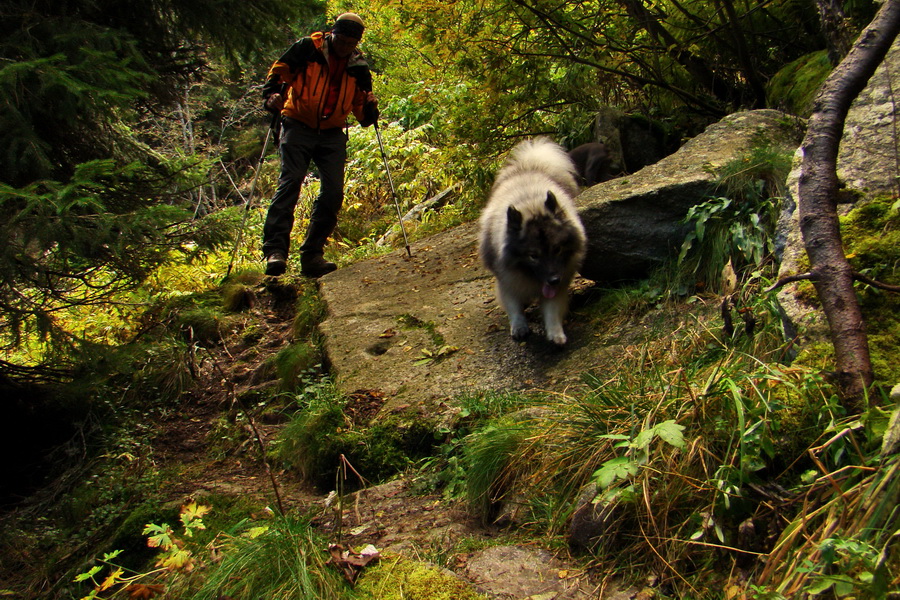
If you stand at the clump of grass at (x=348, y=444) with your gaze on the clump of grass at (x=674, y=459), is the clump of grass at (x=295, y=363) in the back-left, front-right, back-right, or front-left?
back-left

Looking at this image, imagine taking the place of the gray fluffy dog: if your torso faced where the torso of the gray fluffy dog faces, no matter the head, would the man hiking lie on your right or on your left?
on your right

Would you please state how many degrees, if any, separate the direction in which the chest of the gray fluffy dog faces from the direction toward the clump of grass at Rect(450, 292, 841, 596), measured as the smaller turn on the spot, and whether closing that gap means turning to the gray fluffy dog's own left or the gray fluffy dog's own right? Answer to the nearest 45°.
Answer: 0° — it already faces it

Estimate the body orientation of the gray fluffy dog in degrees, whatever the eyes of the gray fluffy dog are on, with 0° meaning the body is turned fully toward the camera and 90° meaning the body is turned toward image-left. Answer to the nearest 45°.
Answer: approximately 0°

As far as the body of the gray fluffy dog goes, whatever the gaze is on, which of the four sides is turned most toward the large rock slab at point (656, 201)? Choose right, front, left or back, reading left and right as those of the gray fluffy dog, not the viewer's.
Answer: left

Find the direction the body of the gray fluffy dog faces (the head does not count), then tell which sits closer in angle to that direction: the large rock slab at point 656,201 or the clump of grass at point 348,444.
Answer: the clump of grass
